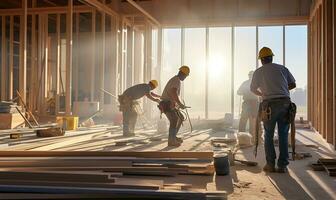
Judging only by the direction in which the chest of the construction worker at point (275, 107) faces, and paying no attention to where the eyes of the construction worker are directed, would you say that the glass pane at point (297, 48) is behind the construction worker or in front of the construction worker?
in front

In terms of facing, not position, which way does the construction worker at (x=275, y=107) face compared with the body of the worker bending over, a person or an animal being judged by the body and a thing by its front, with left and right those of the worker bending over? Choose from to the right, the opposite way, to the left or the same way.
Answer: to the left

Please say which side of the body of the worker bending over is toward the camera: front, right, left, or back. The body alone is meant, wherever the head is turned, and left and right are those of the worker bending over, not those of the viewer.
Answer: right

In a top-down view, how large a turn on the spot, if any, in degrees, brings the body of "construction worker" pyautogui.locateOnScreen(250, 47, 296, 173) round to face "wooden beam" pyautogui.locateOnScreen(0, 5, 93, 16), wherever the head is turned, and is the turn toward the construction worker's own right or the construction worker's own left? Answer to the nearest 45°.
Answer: approximately 45° to the construction worker's own left

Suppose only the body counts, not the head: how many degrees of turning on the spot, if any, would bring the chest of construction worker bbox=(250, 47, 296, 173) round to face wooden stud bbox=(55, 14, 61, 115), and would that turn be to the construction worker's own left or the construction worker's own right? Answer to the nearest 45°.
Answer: approximately 45° to the construction worker's own left
